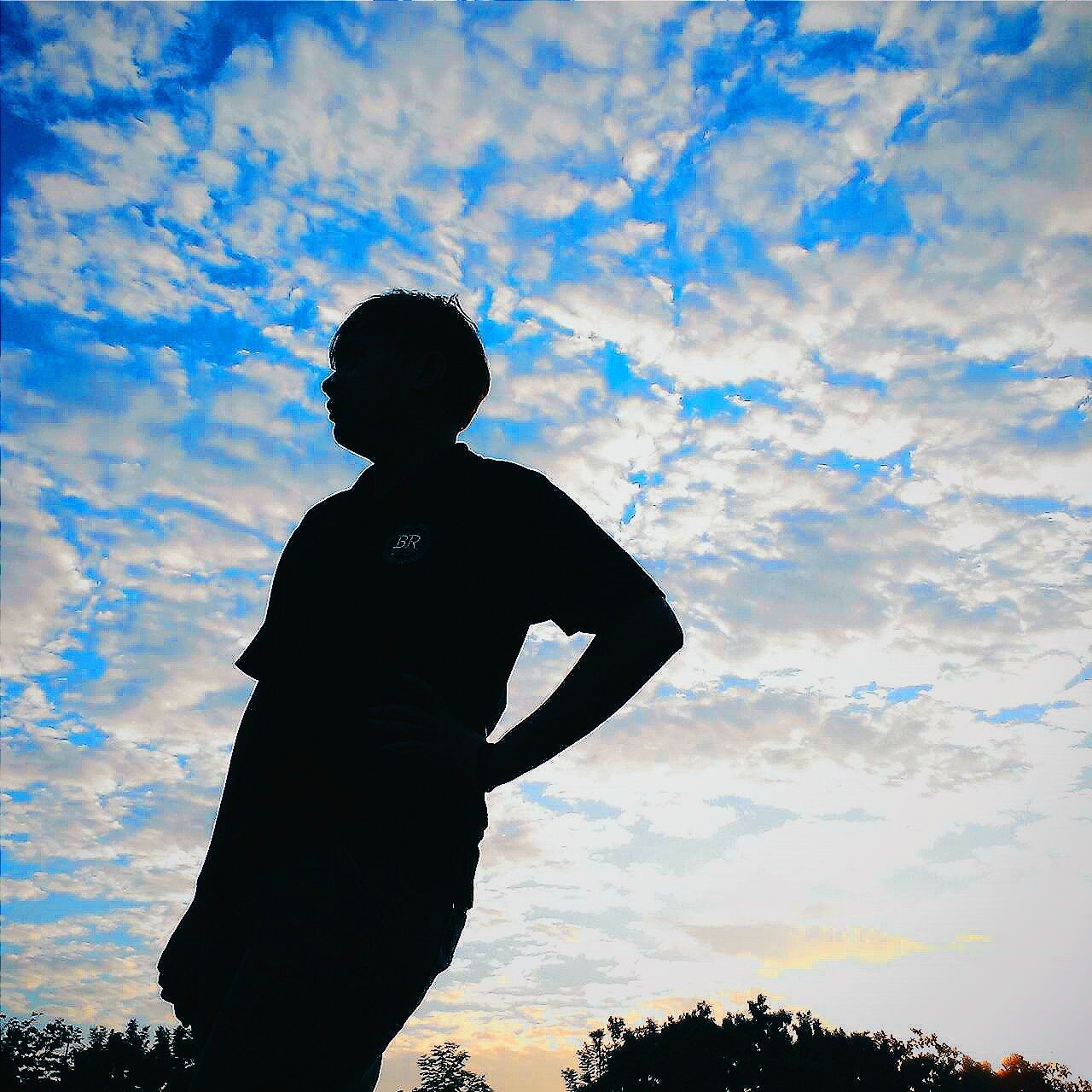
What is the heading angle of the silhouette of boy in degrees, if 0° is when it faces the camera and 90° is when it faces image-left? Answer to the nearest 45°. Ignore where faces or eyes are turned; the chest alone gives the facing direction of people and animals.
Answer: approximately 45°
